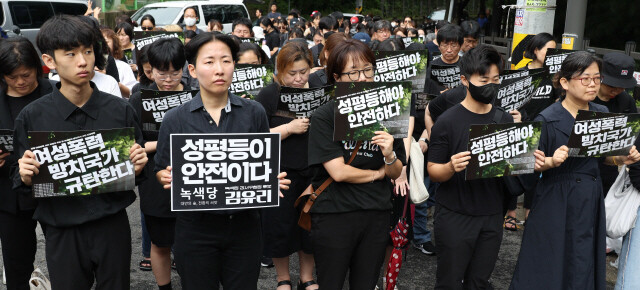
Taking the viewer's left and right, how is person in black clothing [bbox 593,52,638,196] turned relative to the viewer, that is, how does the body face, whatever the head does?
facing the viewer and to the right of the viewer

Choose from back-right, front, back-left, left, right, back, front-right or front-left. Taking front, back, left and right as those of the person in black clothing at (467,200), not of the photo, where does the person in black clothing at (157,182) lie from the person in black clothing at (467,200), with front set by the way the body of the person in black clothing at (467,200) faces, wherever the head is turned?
back-right

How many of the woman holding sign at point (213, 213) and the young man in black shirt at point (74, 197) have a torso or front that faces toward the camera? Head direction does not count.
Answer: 2

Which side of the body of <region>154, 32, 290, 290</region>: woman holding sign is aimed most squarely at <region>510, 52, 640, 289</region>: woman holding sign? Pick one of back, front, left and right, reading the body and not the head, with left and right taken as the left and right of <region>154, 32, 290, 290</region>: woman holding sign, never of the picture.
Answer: left

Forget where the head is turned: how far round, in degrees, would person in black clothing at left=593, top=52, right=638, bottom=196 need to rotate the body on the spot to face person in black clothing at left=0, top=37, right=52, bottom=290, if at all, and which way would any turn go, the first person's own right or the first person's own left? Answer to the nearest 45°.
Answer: approximately 90° to the first person's own right

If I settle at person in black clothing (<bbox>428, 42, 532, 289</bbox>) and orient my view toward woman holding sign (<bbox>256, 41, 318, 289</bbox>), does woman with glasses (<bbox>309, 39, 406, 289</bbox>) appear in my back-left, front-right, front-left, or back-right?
front-left

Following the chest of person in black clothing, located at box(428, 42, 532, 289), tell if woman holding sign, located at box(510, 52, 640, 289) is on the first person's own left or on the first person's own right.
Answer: on the first person's own left

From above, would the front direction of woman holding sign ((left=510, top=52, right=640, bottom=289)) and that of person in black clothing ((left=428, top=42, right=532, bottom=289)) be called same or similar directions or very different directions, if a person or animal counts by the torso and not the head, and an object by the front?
same or similar directions

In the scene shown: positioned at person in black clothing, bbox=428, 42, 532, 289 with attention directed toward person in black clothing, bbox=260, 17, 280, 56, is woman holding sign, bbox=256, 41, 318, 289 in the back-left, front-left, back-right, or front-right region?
front-left

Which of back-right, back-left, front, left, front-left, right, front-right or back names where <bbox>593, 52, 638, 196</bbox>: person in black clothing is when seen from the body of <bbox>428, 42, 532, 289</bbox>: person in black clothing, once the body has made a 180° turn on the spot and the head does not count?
right

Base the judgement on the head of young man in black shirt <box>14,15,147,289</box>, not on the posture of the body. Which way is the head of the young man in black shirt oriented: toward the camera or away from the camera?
toward the camera

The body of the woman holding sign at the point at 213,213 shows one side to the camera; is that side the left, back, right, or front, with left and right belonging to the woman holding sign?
front
